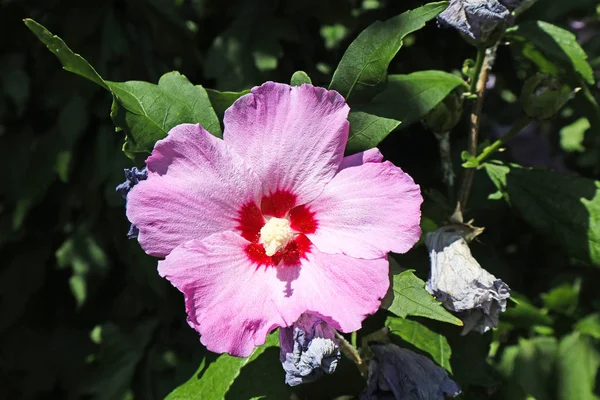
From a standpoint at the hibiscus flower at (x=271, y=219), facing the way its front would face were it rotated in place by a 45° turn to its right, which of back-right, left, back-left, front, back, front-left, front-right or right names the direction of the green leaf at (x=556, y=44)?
back

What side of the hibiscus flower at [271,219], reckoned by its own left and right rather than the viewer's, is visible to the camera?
front

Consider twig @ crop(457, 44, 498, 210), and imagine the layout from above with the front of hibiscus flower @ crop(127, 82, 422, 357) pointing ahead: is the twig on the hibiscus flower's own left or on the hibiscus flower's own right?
on the hibiscus flower's own left
